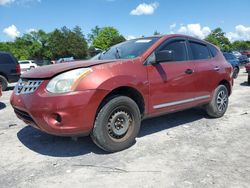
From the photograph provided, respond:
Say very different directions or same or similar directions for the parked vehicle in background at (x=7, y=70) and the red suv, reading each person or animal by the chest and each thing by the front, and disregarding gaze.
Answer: same or similar directions

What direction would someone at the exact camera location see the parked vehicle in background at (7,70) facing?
facing to the left of the viewer

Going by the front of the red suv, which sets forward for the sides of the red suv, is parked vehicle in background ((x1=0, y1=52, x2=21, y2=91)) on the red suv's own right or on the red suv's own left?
on the red suv's own right
